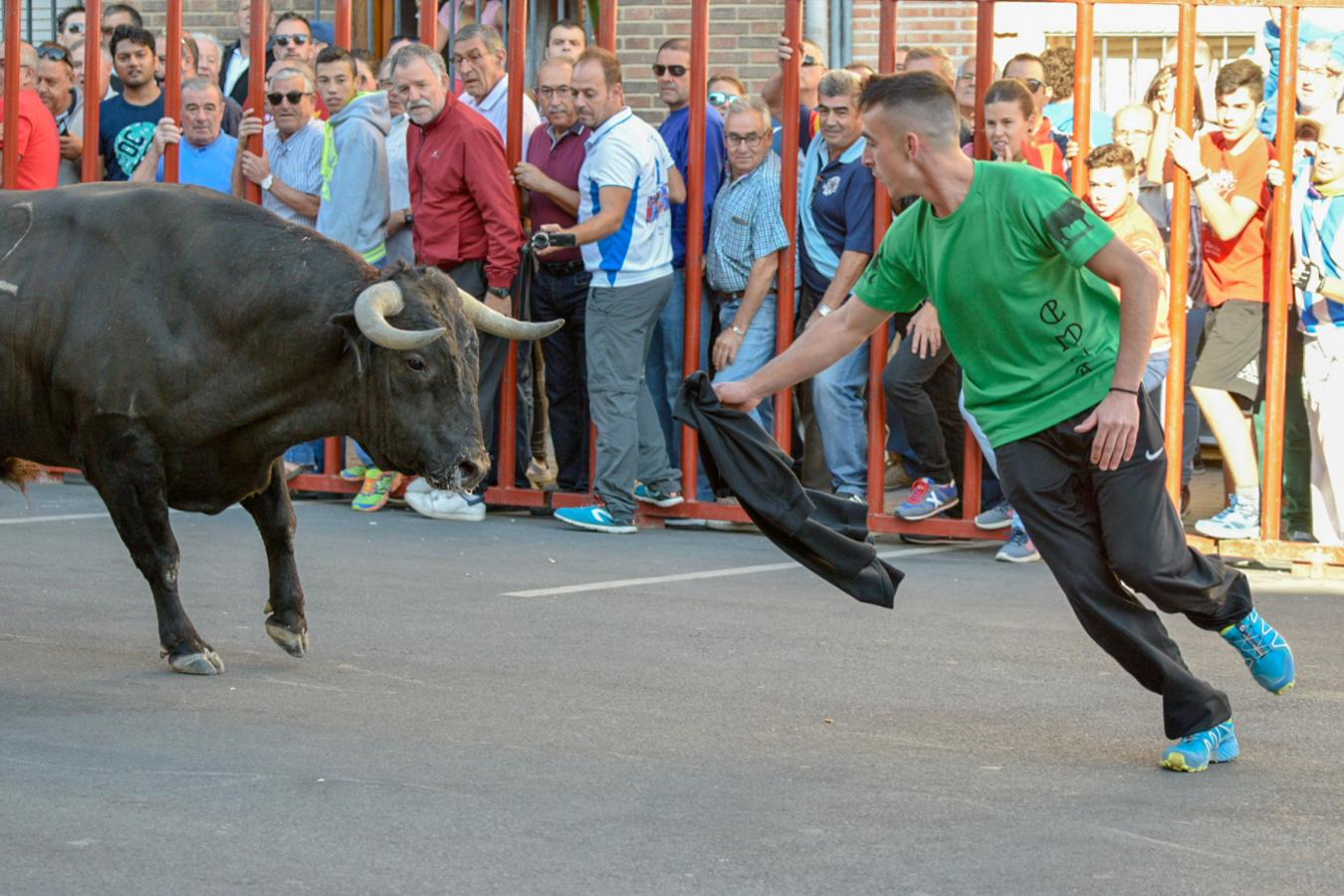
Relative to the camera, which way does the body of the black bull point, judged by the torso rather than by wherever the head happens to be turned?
to the viewer's right

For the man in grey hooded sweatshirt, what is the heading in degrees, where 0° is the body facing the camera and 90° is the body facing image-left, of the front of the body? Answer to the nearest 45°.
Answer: approximately 45°

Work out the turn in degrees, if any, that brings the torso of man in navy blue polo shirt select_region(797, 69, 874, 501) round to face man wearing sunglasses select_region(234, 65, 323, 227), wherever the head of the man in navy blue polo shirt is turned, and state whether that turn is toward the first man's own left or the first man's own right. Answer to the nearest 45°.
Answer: approximately 45° to the first man's own right

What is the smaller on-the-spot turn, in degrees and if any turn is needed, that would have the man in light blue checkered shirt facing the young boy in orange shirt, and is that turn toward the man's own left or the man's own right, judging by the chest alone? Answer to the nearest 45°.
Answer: approximately 90° to the man's own left

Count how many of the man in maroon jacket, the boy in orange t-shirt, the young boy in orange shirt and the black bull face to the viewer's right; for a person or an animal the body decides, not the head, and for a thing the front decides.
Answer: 1

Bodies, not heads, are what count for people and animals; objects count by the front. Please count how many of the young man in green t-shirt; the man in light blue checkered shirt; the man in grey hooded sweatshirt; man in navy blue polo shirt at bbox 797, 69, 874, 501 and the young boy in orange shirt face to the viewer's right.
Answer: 0

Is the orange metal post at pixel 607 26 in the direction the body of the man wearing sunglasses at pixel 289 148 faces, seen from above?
no

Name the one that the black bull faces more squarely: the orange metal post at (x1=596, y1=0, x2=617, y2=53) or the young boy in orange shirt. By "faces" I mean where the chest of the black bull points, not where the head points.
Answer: the young boy in orange shirt

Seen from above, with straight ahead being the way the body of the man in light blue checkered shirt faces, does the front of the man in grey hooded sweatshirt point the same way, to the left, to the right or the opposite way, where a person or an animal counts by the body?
the same way

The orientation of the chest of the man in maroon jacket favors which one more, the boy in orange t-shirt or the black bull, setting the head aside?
the black bull

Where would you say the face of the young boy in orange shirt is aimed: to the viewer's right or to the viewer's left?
to the viewer's left

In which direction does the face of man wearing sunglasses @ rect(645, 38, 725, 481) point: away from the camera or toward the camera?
toward the camera

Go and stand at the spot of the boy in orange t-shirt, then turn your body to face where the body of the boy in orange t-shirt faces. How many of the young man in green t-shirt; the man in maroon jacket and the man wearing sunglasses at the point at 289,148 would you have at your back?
0

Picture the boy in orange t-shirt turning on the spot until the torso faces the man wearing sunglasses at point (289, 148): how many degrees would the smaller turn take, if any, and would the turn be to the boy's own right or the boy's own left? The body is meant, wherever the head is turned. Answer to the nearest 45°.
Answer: approximately 45° to the boy's own right

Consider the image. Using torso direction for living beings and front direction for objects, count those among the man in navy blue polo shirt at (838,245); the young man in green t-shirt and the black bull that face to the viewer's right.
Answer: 1

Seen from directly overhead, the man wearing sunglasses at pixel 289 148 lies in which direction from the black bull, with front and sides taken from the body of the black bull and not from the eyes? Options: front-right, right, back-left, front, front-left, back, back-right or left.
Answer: left

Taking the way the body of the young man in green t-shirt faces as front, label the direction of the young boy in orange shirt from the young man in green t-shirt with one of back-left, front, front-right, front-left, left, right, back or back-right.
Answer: back-right

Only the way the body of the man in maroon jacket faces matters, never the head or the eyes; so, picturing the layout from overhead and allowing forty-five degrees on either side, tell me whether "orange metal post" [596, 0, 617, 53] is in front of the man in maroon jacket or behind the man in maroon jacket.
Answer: behind

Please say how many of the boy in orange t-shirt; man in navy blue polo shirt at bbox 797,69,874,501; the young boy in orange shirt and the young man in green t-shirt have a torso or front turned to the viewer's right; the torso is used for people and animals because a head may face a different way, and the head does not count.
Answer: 0

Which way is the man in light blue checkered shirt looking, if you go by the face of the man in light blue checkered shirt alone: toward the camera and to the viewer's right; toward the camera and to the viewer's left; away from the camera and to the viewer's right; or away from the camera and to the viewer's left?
toward the camera and to the viewer's left
